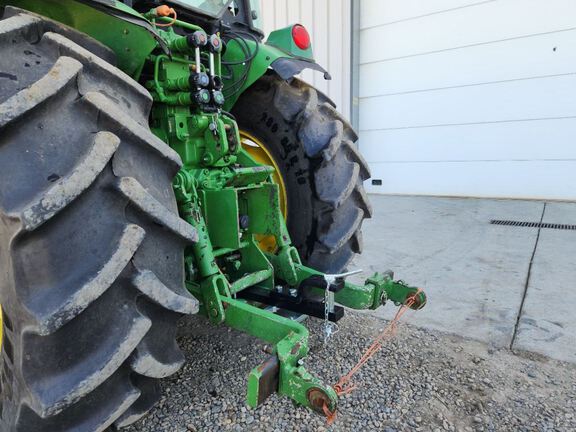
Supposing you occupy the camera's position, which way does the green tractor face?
facing away from the viewer and to the left of the viewer

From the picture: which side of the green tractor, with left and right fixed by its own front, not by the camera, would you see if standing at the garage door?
right
